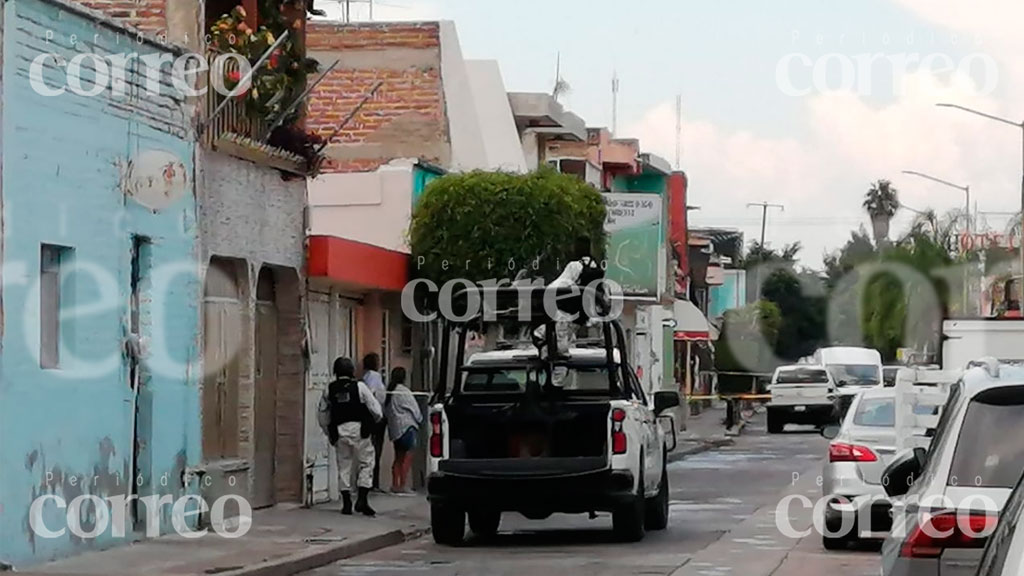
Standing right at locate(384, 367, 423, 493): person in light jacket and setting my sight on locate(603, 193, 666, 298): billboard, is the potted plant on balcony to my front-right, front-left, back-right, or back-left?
back-left

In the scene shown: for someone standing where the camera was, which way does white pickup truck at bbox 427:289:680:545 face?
facing away from the viewer

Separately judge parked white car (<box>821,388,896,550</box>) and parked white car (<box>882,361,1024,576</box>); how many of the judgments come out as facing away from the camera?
2

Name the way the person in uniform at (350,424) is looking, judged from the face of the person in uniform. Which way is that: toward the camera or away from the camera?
away from the camera

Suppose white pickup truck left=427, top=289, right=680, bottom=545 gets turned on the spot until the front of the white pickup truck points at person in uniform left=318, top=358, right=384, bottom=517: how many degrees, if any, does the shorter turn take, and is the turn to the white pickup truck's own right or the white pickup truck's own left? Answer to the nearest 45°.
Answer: approximately 45° to the white pickup truck's own left

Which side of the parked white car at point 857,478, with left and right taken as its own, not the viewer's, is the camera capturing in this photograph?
back

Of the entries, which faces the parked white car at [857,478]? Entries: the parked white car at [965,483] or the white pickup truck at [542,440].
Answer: the parked white car at [965,483]

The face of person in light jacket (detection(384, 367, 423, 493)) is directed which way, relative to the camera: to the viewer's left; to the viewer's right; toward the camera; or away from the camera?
away from the camera

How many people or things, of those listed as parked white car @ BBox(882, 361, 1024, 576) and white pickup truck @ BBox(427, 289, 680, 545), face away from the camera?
2

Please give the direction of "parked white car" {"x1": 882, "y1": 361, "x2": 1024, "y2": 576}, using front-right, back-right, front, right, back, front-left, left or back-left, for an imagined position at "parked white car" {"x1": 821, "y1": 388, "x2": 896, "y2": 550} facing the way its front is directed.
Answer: back

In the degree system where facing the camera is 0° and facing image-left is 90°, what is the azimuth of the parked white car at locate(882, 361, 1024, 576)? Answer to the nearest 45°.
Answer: approximately 180°

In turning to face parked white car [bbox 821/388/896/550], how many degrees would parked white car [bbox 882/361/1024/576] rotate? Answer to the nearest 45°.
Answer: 0° — it already faces it
